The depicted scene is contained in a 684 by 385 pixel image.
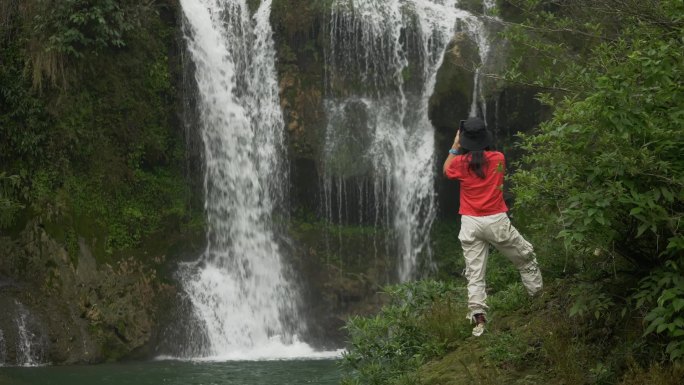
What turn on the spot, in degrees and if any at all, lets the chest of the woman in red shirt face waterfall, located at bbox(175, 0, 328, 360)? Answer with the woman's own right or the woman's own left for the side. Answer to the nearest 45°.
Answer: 0° — they already face it

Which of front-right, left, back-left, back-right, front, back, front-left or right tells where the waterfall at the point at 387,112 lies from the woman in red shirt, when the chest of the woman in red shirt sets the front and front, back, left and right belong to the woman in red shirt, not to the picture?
front-right

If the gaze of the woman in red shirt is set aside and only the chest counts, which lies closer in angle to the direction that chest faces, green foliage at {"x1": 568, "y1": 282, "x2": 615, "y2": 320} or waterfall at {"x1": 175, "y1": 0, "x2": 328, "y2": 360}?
the waterfall

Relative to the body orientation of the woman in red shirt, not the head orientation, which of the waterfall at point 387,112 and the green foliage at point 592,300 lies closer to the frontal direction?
the waterfall

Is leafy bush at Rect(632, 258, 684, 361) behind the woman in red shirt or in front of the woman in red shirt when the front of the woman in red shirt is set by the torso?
behind

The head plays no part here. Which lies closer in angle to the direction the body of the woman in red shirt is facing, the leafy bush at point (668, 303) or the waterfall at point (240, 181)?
the waterfall

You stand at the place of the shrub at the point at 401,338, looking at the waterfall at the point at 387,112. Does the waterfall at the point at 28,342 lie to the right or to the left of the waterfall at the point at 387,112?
left

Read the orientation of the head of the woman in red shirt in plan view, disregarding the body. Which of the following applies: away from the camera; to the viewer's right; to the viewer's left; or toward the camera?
away from the camera

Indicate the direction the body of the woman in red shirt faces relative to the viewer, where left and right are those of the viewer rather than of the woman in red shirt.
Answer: facing away from the viewer and to the left of the viewer
